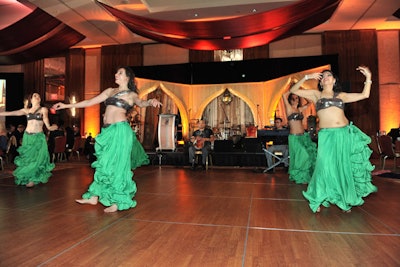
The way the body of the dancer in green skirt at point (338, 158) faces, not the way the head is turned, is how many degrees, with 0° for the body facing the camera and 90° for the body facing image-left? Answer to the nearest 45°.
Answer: approximately 0°

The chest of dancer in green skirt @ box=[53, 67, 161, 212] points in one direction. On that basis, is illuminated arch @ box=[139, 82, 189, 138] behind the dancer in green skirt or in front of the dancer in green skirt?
behind

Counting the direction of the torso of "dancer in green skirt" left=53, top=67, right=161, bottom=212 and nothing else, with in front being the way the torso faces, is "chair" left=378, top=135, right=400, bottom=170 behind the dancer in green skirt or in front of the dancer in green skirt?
behind

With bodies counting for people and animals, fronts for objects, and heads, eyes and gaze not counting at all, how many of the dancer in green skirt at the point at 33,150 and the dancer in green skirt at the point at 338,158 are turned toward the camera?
2

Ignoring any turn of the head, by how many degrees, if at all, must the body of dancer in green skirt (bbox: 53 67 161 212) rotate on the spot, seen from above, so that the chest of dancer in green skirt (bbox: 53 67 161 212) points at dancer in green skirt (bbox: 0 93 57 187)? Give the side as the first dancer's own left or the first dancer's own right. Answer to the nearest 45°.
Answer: approximately 90° to the first dancer's own right

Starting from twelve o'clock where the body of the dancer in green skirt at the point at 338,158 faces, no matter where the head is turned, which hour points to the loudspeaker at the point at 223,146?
The loudspeaker is roughly at 5 o'clock from the dancer in green skirt.

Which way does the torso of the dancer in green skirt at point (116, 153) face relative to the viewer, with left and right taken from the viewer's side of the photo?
facing the viewer and to the left of the viewer

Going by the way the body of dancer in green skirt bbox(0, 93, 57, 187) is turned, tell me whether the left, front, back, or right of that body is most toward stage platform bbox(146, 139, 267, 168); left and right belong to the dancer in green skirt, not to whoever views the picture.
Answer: left

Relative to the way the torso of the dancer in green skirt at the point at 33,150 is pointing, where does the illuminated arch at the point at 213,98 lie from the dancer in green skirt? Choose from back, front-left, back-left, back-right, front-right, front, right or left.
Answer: back-left

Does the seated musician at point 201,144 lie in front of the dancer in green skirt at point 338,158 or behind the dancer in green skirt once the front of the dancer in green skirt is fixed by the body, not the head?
behind

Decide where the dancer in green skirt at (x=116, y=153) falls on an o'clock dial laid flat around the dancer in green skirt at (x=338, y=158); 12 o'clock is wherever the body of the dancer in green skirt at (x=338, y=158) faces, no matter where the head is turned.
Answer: the dancer in green skirt at (x=116, y=153) is roughly at 2 o'clock from the dancer in green skirt at (x=338, y=158).

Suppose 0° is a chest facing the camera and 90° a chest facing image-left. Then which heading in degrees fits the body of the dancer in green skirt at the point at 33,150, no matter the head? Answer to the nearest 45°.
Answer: approximately 0°

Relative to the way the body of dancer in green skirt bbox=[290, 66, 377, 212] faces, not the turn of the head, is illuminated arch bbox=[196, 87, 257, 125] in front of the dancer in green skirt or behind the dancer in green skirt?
behind

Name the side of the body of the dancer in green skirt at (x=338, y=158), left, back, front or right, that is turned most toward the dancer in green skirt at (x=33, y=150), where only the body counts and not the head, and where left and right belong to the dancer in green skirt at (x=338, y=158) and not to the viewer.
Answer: right
